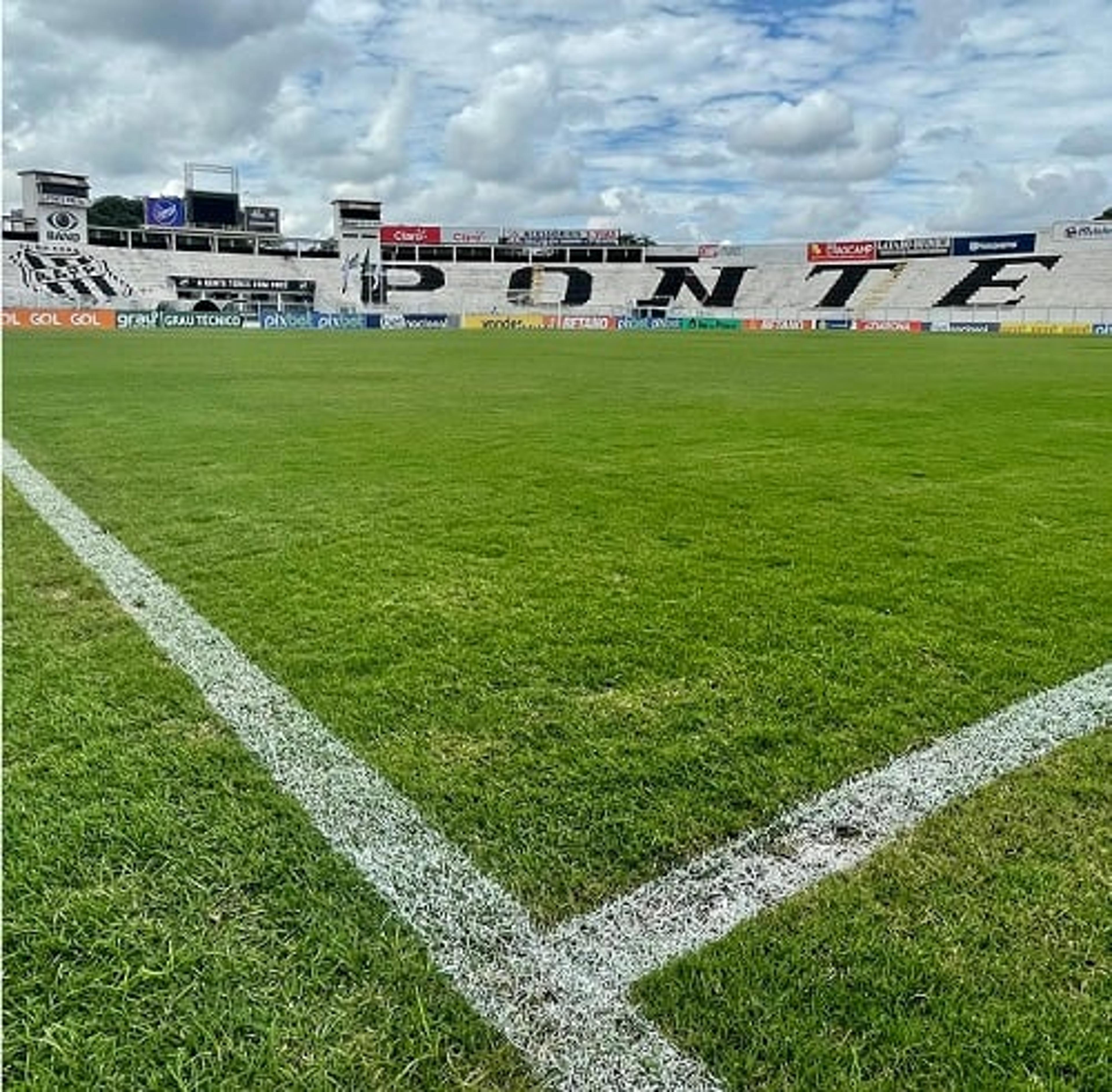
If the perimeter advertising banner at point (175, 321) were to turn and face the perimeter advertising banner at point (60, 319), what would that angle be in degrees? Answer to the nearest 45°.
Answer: approximately 90° to its right

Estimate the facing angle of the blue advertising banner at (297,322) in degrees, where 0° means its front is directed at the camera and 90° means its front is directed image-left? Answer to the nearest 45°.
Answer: approximately 0°

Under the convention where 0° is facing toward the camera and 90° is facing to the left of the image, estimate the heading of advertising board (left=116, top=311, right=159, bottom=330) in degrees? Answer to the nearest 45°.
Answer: approximately 0°

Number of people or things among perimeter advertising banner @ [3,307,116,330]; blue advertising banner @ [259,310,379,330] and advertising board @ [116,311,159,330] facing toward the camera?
3

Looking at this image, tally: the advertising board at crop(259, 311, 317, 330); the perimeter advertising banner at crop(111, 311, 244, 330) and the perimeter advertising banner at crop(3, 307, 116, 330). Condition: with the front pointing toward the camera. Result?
3
